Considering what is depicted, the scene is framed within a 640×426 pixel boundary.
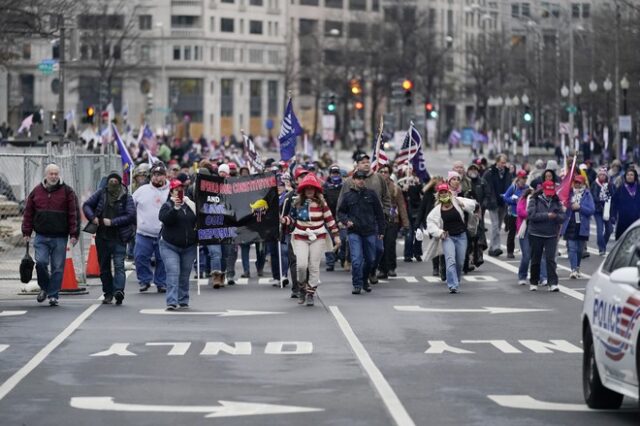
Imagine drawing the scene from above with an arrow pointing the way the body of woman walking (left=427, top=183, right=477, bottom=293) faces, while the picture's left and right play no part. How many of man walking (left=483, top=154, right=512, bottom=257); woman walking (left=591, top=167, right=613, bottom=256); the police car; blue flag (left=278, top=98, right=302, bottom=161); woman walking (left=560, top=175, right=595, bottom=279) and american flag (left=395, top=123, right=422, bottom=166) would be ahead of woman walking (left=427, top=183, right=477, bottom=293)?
1

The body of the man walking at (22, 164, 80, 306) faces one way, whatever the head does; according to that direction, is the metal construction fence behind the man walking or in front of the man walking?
behind

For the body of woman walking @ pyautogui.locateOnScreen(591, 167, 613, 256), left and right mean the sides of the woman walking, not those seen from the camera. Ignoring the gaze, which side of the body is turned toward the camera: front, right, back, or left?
front

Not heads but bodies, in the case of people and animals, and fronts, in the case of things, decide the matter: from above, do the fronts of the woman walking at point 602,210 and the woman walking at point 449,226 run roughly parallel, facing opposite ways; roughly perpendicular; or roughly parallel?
roughly parallel

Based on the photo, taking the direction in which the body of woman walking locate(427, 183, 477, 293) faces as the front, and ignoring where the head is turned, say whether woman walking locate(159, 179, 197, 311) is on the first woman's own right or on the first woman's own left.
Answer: on the first woman's own right

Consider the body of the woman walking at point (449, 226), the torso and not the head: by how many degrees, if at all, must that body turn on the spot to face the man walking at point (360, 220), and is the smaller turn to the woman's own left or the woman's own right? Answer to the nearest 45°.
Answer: approximately 90° to the woman's own right

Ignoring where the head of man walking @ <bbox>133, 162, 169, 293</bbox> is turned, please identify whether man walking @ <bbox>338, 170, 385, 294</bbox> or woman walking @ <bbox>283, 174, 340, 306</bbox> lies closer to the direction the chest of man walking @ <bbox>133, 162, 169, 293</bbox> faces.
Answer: the woman walking

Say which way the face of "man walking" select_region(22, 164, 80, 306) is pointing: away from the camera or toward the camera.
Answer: toward the camera

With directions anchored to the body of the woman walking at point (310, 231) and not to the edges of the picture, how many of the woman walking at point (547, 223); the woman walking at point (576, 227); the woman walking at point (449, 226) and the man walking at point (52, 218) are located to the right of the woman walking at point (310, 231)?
1

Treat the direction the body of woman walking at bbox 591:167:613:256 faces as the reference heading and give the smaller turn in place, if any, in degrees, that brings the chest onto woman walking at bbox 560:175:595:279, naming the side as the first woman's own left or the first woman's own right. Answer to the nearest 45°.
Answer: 0° — they already face them

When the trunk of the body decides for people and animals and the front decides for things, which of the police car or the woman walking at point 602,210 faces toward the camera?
the woman walking

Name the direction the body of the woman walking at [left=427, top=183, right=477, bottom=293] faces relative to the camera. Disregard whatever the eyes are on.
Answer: toward the camera

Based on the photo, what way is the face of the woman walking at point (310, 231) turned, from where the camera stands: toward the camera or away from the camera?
toward the camera

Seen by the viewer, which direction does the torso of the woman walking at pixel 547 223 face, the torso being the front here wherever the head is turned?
toward the camera
